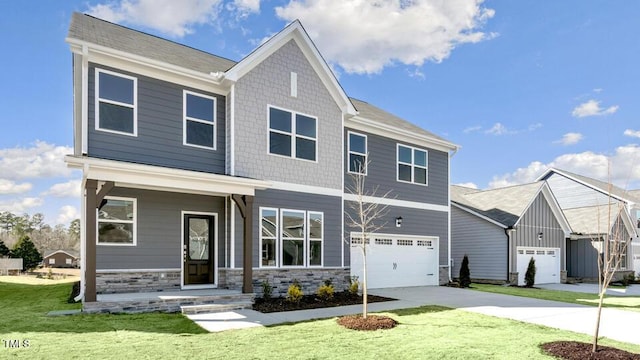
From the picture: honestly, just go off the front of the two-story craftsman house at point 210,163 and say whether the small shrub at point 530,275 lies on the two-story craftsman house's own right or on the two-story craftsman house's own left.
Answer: on the two-story craftsman house's own left

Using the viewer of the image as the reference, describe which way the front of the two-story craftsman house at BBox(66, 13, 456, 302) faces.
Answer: facing the viewer and to the right of the viewer
